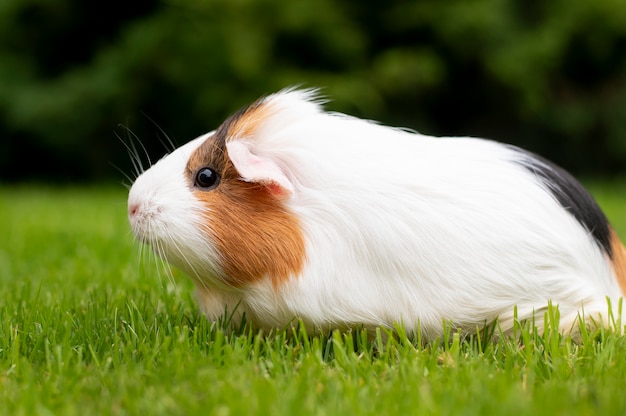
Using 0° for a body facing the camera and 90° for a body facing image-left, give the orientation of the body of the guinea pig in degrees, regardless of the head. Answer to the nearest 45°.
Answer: approximately 90°
